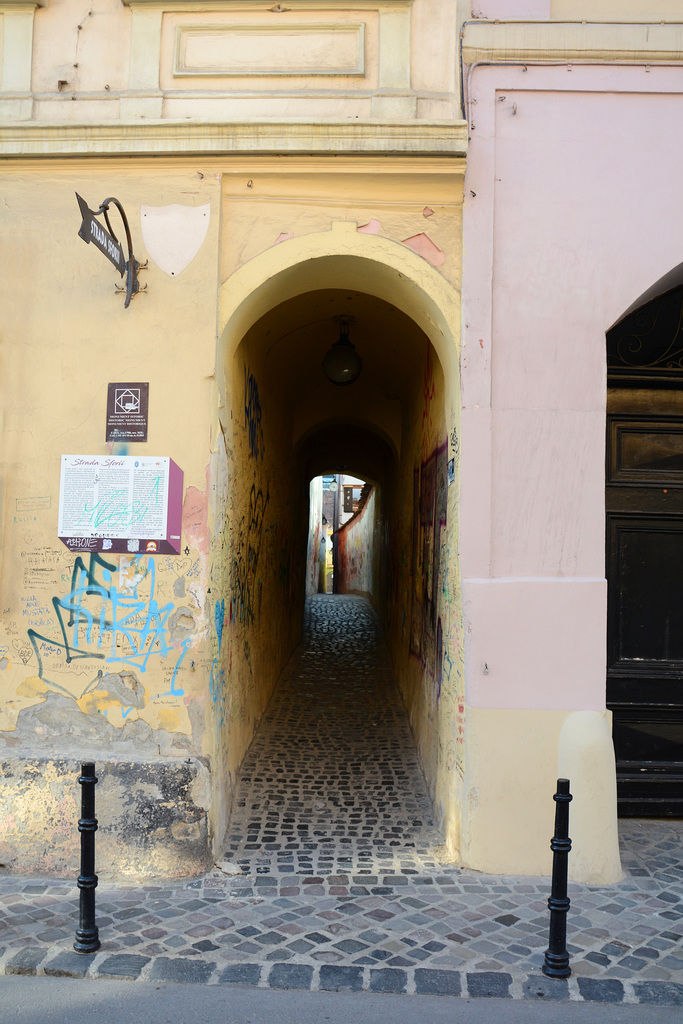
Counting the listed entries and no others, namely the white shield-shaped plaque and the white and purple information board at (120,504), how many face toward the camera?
2

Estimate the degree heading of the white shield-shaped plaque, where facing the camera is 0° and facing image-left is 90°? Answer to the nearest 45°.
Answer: approximately 0°

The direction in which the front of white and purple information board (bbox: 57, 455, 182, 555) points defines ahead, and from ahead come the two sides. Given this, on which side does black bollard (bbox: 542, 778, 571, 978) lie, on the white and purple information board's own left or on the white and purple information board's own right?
on the white and purple information board's own left

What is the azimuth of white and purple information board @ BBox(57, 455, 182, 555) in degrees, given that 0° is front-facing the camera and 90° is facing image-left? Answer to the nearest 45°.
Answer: approximately 0°
